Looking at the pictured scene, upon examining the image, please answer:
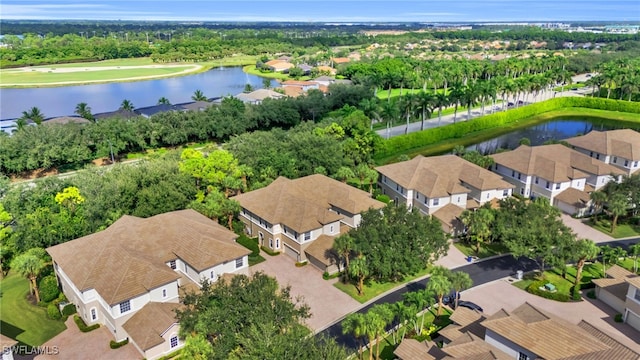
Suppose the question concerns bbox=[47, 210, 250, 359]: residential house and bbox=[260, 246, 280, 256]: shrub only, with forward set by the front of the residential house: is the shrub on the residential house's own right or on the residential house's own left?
on the residential house's own left

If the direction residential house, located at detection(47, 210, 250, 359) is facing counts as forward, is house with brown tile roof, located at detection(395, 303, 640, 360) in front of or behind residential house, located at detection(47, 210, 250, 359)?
in front

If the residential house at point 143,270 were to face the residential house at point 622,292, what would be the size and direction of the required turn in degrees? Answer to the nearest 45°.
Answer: approximately 45° to its left

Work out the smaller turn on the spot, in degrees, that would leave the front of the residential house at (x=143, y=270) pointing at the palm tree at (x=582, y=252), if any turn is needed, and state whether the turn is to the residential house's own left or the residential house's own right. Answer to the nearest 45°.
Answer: approximately 45° to the residential house's own left

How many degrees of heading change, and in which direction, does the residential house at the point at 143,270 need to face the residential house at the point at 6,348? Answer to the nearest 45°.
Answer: approximately 90° to its right

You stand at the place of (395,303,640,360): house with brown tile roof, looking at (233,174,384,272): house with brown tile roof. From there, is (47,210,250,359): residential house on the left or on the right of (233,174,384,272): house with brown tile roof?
left

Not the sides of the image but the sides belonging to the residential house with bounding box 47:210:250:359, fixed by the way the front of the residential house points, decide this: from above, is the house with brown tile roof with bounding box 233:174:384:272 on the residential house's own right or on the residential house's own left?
on the residential house's own left

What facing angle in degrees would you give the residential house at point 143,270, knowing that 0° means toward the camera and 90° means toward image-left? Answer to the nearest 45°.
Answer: approximately 315°

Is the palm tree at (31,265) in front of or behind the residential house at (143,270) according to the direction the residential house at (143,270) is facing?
behind
